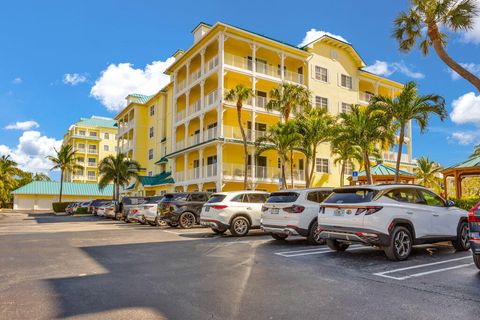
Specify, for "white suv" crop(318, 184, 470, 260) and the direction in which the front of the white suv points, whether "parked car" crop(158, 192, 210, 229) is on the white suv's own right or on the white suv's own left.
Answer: on the white suv's own left

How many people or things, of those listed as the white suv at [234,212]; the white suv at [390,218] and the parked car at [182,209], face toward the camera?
0

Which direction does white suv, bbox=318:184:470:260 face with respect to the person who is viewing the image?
facing away from the viewer and to the right of the viewer

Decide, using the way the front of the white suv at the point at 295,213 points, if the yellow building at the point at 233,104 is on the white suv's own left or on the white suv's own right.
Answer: on the white suv's own left

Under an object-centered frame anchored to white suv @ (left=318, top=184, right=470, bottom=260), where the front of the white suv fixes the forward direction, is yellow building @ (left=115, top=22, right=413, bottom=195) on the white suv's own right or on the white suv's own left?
on the white suv's own left

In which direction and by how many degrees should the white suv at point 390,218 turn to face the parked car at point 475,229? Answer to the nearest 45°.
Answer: approximately 90° to its right

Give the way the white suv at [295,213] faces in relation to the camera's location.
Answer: facing away from the viewer and to the right of the viewer

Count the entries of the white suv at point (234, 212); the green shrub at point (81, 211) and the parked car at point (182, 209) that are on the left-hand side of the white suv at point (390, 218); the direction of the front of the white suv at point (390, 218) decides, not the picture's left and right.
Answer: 3

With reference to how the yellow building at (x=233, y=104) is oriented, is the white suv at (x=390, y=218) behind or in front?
in front

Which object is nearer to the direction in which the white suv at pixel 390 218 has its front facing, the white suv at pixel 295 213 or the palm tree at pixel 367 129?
the palm tree

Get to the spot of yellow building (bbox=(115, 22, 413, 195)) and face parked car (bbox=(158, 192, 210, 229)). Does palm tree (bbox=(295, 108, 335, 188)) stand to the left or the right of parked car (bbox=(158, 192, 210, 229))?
left

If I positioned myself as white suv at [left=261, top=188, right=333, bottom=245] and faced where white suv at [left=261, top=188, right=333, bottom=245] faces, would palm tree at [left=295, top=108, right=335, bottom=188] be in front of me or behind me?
in front

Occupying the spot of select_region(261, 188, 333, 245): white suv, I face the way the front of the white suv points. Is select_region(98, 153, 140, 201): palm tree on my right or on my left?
on my left

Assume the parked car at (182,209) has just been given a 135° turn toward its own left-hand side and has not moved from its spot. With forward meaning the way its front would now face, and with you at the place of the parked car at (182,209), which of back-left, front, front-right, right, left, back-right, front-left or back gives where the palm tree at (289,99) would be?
back-right

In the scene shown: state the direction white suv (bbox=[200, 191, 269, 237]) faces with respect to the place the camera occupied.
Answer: facing away from the viewer and to the right of the viewer
